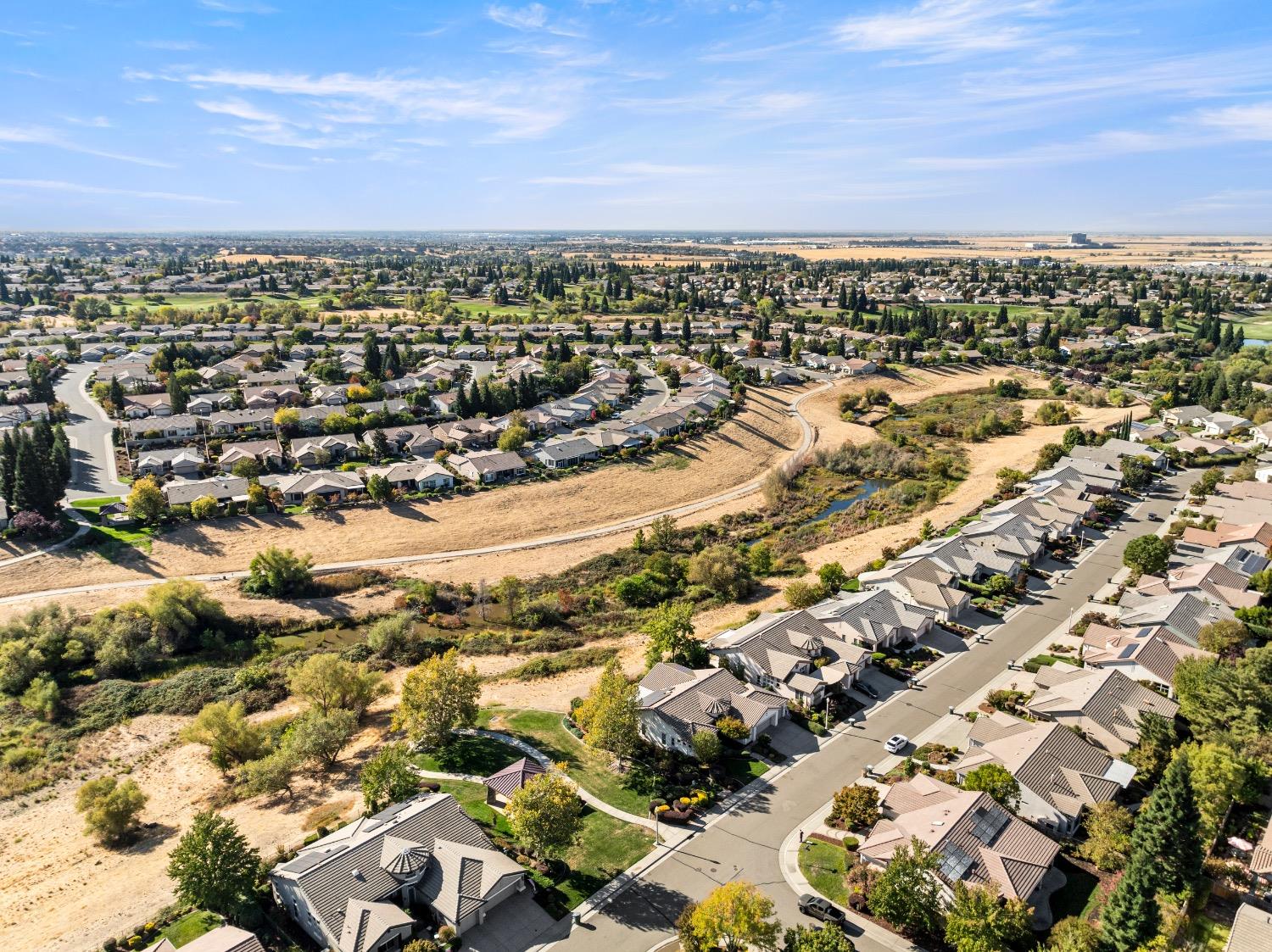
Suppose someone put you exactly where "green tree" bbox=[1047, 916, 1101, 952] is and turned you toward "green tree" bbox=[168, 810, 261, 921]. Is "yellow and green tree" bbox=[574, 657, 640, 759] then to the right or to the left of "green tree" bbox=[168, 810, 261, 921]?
right

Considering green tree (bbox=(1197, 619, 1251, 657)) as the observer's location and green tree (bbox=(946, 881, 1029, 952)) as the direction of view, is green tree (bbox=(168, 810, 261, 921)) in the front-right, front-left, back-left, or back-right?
front-right

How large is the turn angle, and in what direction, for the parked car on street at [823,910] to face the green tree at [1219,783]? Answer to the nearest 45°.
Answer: approximately 90° to its right

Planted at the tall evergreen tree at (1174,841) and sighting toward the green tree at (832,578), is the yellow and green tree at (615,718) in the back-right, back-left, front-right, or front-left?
front-left

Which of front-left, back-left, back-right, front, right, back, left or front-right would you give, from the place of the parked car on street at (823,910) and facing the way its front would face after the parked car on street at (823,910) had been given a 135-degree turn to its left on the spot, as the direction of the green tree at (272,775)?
right

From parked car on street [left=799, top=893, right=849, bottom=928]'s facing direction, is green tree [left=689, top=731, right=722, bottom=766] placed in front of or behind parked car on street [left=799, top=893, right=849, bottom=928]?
in front
